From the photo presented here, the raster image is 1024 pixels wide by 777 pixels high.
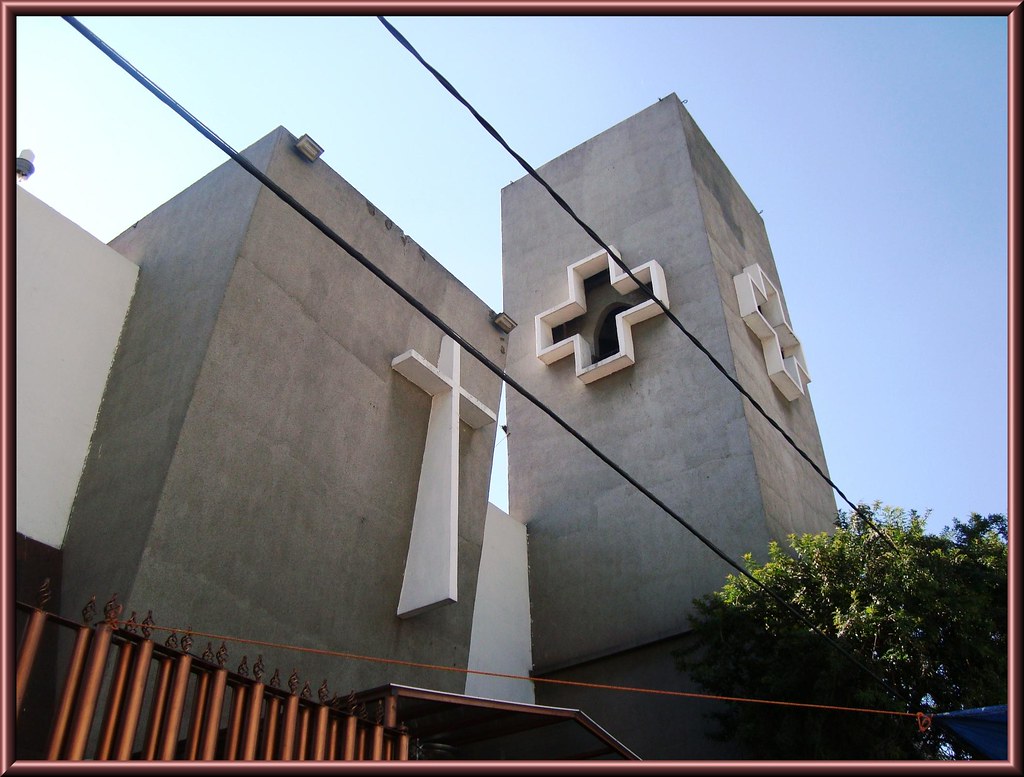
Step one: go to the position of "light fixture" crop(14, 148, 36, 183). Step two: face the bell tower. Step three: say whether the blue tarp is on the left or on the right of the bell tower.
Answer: right

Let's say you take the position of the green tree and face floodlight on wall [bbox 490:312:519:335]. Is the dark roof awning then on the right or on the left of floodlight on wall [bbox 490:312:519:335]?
left

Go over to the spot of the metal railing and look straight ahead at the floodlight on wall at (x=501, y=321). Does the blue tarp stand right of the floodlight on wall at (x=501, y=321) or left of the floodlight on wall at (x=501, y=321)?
right
